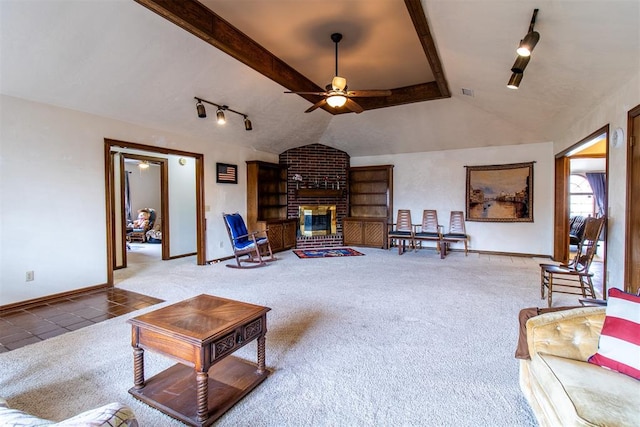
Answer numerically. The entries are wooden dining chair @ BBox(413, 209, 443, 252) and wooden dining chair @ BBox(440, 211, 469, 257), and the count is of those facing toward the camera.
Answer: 2

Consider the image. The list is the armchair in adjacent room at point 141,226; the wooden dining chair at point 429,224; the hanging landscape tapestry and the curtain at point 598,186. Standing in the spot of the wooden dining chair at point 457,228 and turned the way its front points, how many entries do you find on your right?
2

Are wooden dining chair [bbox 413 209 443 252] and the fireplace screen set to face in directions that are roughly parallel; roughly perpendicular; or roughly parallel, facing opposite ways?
roughly parallel

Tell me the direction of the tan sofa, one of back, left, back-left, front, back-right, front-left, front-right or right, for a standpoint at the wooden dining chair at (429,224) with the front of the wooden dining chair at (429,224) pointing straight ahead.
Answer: front

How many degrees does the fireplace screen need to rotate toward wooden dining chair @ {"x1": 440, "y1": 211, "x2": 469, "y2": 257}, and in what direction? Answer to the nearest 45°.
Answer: approximately 90° to its left

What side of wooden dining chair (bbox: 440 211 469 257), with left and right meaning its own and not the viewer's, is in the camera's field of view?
front

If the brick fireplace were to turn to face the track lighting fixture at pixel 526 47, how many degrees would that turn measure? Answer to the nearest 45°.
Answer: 0° — it already faces it

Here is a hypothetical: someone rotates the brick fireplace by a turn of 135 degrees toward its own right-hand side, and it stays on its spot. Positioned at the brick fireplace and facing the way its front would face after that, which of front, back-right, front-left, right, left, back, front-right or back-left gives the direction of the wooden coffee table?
back-left

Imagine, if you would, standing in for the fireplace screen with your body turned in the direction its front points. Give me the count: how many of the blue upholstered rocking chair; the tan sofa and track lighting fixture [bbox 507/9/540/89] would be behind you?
0

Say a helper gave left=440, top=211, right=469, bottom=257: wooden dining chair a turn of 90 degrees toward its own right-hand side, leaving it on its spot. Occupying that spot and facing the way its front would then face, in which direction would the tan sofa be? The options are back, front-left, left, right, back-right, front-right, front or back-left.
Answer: left

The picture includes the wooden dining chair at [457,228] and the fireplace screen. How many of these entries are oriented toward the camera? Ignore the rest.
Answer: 2

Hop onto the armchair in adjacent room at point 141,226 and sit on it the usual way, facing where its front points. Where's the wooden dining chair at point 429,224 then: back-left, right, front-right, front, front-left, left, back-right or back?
left

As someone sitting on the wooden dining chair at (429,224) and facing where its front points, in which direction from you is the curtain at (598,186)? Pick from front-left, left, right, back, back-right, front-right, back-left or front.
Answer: back-left

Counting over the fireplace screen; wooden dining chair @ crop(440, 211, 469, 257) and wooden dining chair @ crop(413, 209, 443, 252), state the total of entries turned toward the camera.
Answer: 3

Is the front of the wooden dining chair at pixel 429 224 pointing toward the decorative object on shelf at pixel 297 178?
no

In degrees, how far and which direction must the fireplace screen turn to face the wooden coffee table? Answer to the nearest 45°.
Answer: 0° — it already faces it

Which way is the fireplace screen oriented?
toward the camera

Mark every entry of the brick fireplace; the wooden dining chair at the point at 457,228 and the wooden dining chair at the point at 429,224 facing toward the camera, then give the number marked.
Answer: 3
